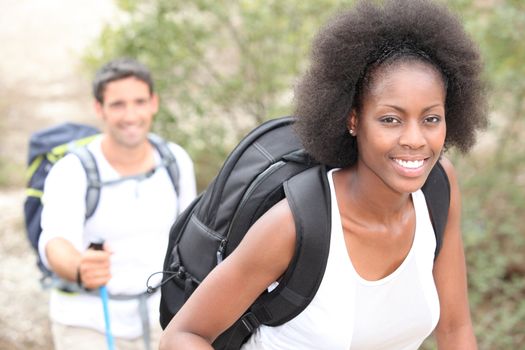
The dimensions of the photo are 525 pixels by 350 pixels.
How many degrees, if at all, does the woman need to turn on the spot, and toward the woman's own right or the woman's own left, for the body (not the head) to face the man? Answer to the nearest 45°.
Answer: approximately 180°

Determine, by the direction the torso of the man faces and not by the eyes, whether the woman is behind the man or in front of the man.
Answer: in front

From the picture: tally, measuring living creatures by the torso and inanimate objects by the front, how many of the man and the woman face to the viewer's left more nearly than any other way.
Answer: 0

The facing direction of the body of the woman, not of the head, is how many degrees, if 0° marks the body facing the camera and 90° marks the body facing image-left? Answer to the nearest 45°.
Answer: approximately 315°

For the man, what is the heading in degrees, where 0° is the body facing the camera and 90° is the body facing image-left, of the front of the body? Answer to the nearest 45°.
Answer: approximately 315°
